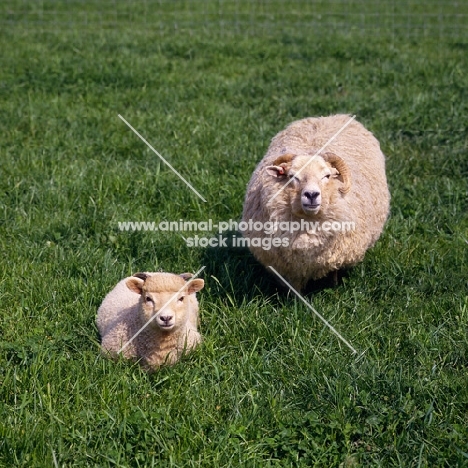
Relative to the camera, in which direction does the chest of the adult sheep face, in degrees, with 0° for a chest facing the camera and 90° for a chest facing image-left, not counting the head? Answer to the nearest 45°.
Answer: approximately 0°

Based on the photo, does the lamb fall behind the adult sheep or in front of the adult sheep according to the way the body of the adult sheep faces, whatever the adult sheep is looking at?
in front
